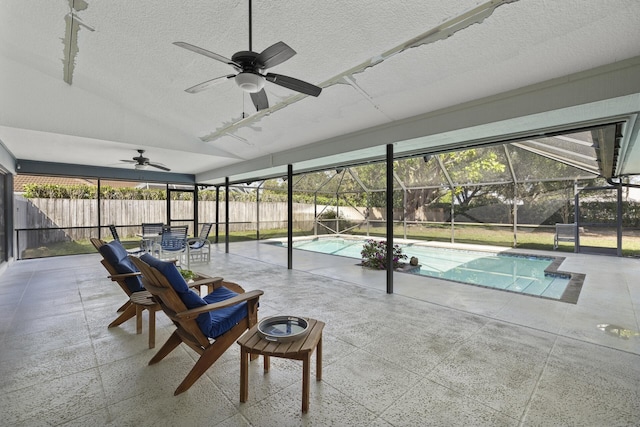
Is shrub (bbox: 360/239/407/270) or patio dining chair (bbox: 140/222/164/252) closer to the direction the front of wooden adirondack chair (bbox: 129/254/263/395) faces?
the shrub

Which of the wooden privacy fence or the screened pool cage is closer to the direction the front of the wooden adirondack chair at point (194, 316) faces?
the screened pool cage

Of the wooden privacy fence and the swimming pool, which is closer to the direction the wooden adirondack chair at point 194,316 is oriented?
the swimming pool

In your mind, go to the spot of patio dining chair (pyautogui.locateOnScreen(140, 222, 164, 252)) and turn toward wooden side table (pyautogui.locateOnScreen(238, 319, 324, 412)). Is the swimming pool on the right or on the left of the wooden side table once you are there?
left

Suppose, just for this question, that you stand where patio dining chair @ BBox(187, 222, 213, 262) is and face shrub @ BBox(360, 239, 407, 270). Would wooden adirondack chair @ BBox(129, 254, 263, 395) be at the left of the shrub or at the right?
right
